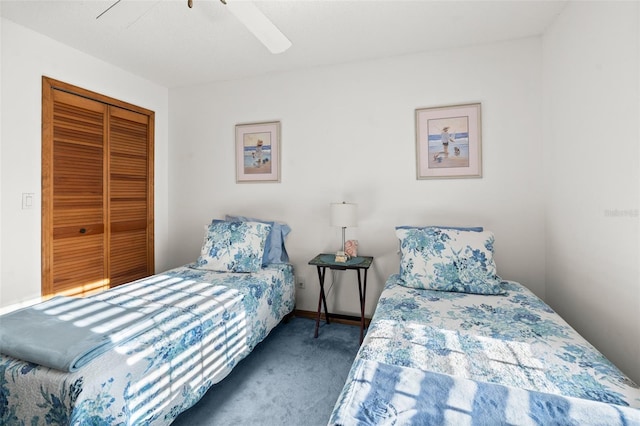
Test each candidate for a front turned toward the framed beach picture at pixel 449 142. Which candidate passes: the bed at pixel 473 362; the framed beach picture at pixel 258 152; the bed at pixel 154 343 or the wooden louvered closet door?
the wooden louvered closet door

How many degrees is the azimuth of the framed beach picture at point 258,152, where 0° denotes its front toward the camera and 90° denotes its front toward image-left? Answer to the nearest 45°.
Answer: approximately 45°

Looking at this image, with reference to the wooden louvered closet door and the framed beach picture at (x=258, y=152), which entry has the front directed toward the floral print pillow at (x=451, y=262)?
the wooden louvered closet door

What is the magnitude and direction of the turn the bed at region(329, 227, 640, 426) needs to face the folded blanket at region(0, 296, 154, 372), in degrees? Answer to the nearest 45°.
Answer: approximately 45° to its right

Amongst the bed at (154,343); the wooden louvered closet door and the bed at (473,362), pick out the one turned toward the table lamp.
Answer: the wooden louvered closet door

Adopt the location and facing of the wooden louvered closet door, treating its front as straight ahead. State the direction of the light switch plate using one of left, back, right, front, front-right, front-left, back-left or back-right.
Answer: right

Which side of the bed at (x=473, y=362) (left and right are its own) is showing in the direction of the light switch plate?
right

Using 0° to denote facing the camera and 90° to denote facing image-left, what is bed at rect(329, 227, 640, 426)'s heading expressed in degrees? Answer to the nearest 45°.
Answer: approximately 0°

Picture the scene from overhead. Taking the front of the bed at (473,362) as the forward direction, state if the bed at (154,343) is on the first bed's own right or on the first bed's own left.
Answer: on the first bed's own right

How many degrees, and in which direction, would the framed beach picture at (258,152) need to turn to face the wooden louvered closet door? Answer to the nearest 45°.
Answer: approximately 45° to its right

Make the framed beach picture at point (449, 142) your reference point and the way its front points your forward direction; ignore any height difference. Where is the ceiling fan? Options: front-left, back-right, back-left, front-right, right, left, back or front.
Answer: front-right

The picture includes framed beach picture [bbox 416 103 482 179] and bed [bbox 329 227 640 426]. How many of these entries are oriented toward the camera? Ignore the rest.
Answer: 2

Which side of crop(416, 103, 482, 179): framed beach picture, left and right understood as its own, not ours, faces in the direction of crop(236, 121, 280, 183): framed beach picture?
right
